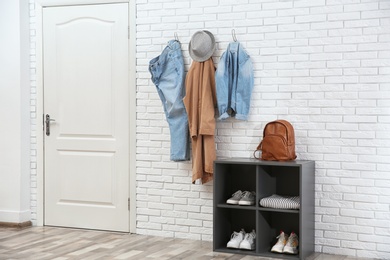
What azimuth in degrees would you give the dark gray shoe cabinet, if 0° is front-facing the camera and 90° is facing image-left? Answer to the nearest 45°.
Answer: approximately 45°

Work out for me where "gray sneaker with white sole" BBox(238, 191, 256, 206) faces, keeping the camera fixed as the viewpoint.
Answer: facing the viewer and to the left of the viewer

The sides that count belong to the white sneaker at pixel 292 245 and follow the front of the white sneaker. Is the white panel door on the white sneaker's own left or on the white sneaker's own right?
on the white sneaker's own right

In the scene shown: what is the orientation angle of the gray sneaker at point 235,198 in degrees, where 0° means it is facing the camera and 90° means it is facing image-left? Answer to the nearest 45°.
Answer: approximately 45°

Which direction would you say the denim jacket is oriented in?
toward the camera

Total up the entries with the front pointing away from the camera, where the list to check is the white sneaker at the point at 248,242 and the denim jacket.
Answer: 0
